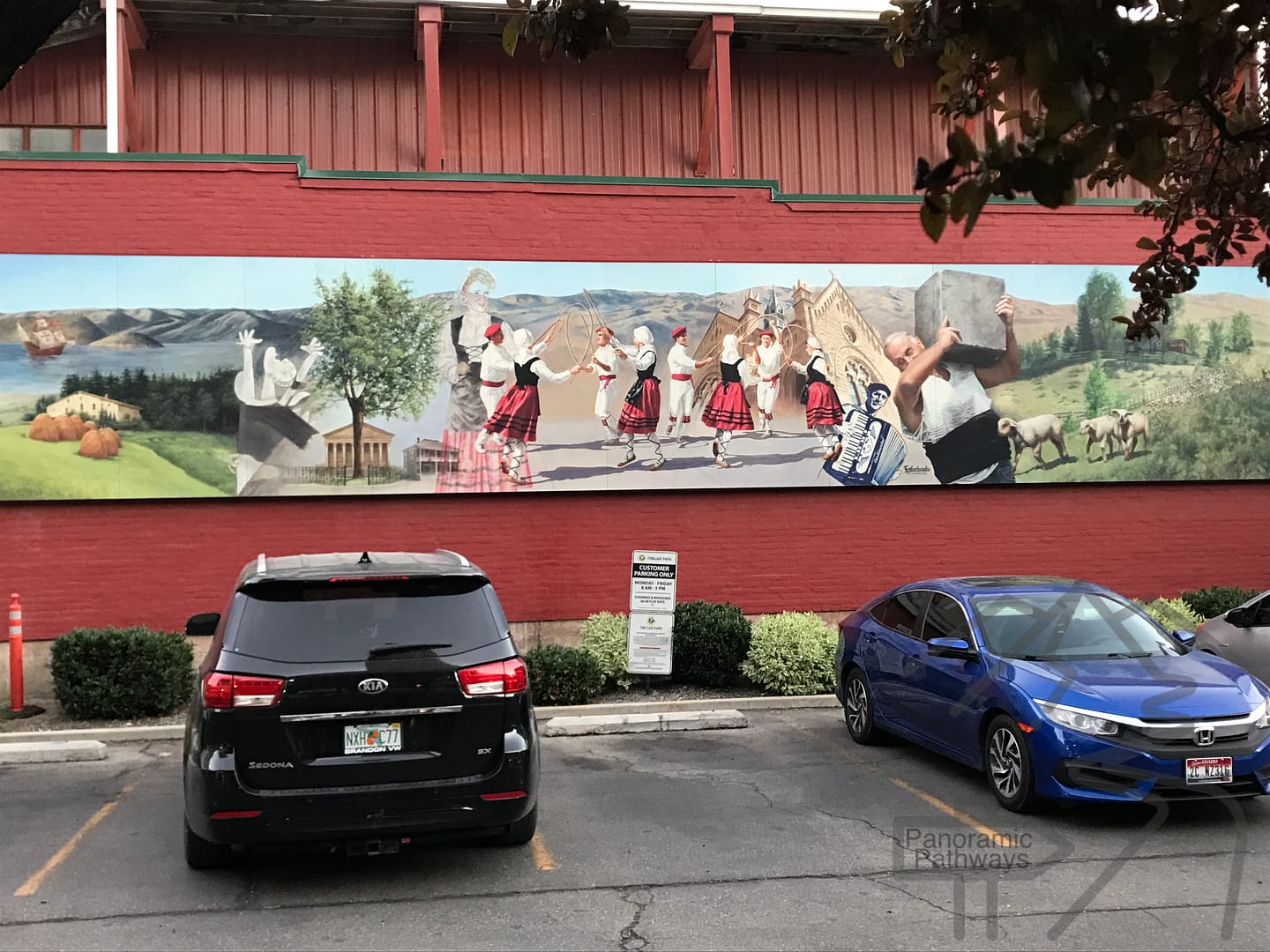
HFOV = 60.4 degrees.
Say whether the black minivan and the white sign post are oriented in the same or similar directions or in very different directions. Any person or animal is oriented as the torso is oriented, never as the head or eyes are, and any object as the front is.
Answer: very different directions

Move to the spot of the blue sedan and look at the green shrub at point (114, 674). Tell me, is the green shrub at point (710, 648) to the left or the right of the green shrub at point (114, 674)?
right

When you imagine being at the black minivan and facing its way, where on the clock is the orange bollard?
The orange bollard is roughly at 11 o'clock from the black minivan.

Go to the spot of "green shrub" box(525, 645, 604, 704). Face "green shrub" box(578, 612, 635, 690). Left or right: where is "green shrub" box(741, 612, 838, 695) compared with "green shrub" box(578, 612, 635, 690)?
right

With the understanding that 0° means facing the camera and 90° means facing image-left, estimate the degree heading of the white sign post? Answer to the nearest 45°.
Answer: approximately 0°

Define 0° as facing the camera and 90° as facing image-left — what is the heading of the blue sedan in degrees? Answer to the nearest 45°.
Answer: approximately 315°

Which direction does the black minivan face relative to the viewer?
away from the camera

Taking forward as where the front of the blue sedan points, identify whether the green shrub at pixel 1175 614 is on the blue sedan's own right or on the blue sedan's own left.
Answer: on the blue sedan's own left

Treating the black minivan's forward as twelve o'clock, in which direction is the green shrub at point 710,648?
The green shrub is roughly at 1 o'clock from the black minivan.

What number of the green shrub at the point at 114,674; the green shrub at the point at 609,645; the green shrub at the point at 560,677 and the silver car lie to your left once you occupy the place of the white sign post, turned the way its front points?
1

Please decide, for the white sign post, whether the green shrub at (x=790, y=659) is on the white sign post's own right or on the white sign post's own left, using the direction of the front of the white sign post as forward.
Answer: on the white sign post's own left

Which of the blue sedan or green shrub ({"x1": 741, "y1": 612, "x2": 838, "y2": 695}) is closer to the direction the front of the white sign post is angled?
the blue sedan
